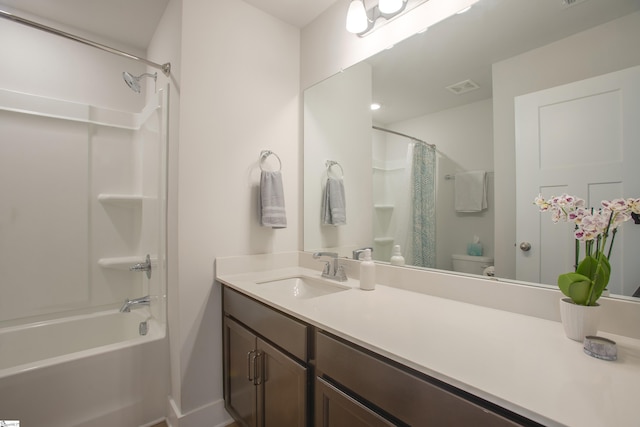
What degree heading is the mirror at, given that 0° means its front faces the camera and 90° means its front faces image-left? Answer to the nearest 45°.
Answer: approximately 45°

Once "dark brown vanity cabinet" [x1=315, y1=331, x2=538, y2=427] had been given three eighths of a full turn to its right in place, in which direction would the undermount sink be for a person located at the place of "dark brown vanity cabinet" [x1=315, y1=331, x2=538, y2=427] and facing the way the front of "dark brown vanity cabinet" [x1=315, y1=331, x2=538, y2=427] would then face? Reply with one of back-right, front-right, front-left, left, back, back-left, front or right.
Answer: front-left

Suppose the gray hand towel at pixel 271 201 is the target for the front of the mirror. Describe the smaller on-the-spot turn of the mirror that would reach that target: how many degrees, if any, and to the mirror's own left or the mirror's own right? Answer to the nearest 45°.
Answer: approximately 45° to the mirror's own right

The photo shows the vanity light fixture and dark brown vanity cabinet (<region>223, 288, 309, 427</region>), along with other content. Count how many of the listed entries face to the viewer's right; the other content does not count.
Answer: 0

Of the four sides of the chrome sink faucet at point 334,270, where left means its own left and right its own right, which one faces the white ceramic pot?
left

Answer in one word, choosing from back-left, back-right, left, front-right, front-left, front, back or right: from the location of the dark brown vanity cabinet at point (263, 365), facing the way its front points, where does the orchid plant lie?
left

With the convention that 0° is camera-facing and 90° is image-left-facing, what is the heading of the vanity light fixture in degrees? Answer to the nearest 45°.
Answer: approximately 45°

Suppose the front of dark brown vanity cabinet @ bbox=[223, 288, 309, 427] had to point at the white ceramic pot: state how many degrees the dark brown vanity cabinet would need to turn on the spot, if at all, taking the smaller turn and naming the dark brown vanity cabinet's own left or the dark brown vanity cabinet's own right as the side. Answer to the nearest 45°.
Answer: approximately 90° to the dark brown vanity cabinet's own left

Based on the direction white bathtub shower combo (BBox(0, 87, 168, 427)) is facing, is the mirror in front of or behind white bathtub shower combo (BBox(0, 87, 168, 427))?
in front

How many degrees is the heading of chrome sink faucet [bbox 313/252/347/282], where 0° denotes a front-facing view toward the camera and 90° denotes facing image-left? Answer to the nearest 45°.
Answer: approximately 45°
